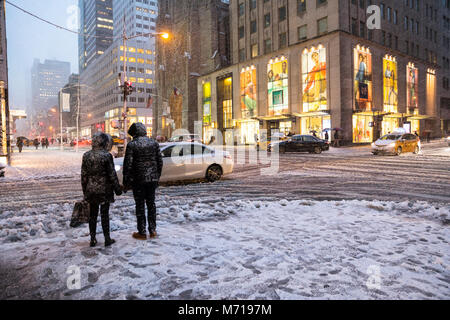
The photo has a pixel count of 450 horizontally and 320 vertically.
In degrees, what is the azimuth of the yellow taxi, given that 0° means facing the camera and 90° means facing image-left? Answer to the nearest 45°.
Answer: approximately 45°

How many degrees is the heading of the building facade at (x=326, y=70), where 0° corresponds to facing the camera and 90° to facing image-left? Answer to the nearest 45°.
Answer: approximately 45°

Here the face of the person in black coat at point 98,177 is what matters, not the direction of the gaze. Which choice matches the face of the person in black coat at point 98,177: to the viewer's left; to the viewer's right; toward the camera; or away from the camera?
away from the camera

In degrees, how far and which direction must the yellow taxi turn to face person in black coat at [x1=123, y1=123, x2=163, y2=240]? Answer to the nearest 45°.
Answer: approximately 45° to its left
